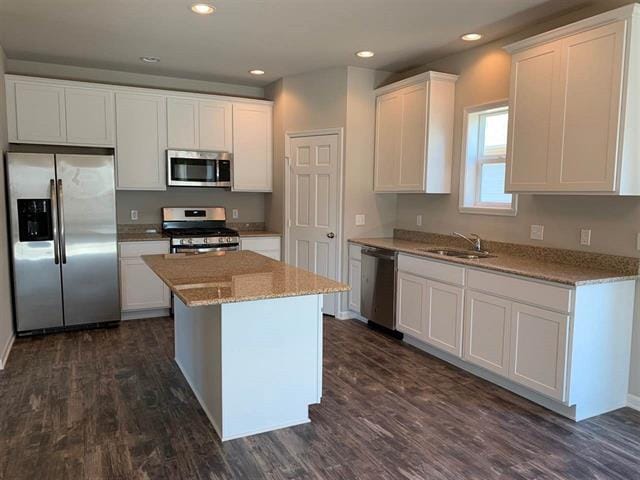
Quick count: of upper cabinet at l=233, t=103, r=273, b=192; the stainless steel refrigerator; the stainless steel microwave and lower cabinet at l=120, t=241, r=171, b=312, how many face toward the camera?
4

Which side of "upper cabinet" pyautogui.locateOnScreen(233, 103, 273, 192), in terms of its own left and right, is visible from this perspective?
front

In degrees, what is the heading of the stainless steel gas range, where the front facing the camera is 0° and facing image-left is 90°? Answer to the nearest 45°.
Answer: approximately 0°

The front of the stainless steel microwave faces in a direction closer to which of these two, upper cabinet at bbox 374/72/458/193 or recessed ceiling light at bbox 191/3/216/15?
the recessed ceiling light

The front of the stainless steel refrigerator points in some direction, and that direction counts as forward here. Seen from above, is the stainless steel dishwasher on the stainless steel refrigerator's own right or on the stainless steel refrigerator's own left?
on the stainless steel refrigerator's own left

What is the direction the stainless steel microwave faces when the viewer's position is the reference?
facing the viewer

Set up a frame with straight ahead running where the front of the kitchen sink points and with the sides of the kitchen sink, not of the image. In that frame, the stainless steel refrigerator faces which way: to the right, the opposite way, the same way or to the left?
to the left

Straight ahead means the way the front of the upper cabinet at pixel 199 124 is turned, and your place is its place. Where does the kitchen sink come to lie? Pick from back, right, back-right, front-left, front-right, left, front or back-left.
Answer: front-left

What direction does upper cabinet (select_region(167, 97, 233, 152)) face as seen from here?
toward the camera

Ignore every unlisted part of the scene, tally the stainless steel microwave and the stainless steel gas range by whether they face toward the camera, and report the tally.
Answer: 2

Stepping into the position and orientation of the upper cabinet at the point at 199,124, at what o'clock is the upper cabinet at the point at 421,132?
the upper cabinet at the point at 421,132 is roughly at 10 o'clock from the upper cabinet at the point at 199,124.

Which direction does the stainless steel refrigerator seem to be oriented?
toward the camera

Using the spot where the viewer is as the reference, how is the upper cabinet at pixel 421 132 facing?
facing the viewer and to the left of the viewer
